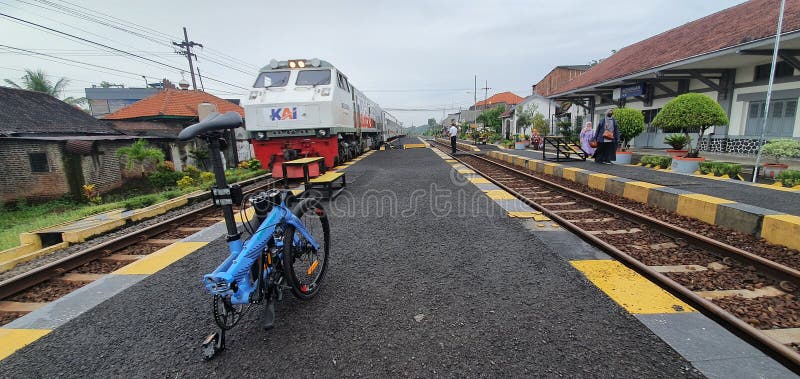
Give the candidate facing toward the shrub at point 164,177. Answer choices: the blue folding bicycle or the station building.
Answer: the station building

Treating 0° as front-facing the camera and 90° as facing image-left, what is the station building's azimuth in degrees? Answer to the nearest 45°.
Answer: approximately 45°

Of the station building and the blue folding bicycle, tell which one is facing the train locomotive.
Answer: the station building

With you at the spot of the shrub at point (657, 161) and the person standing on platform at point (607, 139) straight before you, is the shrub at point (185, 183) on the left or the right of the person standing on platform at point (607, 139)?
left

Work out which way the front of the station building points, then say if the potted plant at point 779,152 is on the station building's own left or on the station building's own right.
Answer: on the station building's own left

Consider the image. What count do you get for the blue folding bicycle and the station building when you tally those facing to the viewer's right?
0

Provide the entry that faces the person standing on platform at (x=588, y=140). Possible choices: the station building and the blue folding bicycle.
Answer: the station building

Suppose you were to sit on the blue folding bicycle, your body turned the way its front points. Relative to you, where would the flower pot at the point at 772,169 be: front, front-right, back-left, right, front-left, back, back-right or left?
back-left

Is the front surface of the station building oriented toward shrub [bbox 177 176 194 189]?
yes

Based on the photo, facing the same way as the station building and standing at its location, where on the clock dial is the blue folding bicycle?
The blue folding bicycle is roughly at 11 o'clock from the station building.

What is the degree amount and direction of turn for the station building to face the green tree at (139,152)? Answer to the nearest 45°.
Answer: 0° — it already faces it

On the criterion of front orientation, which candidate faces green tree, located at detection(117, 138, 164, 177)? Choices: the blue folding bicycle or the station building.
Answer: the station building

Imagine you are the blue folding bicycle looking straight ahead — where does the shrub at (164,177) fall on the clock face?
The shrub is roughly at 4 o'clock from the blue folding bicycle.
